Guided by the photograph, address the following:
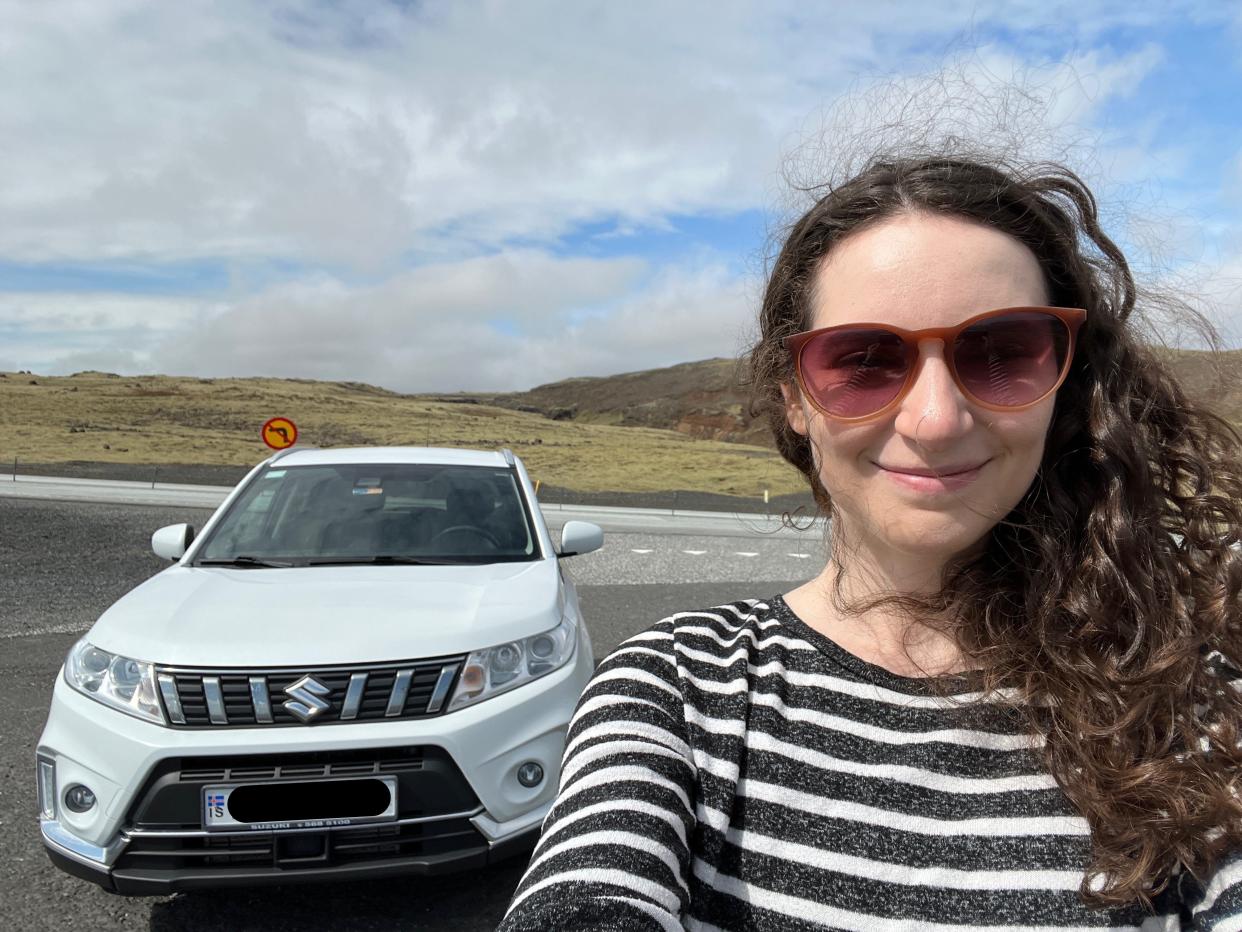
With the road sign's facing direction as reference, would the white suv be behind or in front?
in front

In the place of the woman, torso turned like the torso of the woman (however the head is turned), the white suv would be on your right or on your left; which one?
on your right

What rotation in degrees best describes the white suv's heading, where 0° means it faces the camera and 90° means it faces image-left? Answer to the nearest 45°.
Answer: approximately 0°

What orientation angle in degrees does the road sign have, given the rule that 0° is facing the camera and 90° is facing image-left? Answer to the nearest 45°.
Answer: approximately 0°

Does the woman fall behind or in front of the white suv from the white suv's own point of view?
in front
